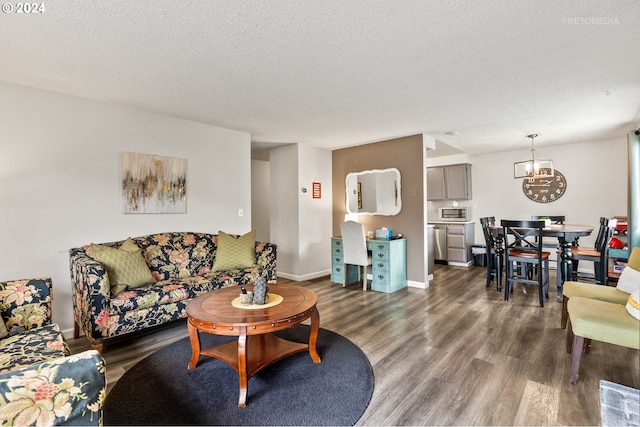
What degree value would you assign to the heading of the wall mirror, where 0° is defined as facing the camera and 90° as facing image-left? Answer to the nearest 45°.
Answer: approximately 45°

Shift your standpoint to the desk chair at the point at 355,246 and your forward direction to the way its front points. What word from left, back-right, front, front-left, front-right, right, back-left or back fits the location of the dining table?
front-right

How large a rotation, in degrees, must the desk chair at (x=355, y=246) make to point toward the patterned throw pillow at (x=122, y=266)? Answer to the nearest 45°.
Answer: approximately 180°

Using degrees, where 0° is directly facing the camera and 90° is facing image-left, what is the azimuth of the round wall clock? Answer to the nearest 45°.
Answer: approximately 0°

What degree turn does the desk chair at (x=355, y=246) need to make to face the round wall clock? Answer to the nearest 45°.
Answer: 0° — it already faces it

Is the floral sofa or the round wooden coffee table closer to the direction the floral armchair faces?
the round wooden coffee table

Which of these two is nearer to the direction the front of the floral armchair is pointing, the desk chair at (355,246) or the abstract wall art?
the desk chair

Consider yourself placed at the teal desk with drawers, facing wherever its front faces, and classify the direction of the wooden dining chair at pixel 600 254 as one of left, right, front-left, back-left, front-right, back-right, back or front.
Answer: back-left

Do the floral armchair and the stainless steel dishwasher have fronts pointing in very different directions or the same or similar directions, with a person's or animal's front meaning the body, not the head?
very different directions

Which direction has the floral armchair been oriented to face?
to the viewer's right

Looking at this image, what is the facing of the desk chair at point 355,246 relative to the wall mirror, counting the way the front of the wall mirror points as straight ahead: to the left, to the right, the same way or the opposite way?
the opposite way

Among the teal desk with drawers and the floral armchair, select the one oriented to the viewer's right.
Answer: the floral armchair

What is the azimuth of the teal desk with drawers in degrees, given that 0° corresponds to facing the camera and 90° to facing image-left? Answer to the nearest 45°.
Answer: approximately 45°
